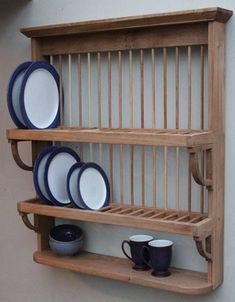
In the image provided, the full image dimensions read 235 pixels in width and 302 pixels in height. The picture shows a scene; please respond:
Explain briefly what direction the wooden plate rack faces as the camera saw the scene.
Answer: facing the viewer and to the left of the viewer
